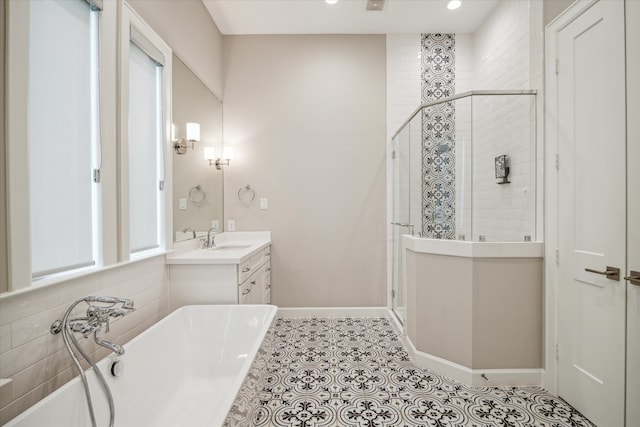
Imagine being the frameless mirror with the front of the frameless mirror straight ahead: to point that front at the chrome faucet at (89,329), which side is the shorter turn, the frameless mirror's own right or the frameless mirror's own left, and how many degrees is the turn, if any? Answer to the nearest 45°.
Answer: approximately 90° to the frameless mirror's own right

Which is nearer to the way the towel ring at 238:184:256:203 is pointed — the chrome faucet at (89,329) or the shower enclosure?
the chrome faucet

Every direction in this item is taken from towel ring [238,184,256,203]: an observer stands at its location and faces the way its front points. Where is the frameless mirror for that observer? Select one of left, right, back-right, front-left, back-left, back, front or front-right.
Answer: front-right

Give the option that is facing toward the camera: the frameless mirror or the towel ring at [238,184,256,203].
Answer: the towel ring

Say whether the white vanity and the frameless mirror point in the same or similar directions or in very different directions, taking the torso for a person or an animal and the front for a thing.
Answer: same or similar directions

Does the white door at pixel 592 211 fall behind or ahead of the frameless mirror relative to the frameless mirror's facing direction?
ahead

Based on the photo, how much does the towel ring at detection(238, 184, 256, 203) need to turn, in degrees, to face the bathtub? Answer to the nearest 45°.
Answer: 0° — it already faces it

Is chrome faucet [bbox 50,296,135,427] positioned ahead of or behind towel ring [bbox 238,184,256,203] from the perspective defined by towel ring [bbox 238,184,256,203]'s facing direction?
ahead

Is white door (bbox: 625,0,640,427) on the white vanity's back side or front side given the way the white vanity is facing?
on the front side

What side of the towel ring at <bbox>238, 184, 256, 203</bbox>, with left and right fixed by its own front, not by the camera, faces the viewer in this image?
front

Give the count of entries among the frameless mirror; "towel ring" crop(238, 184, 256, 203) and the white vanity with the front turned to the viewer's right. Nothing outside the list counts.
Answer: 2

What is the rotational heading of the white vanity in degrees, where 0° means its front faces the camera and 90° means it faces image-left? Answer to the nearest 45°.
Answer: approximately 270°

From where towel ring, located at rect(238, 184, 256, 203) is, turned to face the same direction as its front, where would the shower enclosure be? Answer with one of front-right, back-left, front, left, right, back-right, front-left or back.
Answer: front-left

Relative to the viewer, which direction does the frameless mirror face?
to the viewer's right
